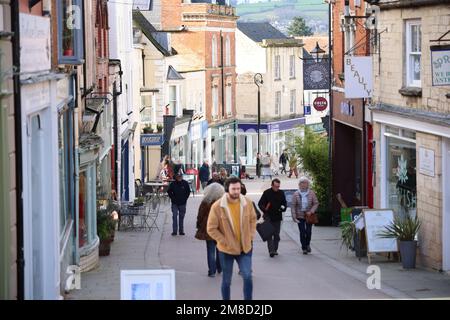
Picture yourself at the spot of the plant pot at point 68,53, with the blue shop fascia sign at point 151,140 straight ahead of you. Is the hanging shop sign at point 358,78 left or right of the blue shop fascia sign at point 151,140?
right

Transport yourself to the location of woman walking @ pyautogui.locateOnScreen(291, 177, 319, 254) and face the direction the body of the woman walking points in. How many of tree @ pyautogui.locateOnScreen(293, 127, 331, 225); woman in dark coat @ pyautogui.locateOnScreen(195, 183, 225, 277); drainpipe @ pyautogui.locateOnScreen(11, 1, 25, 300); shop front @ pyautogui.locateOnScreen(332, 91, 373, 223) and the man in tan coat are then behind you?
2

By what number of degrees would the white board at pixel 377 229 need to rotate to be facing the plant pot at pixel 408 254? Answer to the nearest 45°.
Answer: approximately 45° to its left

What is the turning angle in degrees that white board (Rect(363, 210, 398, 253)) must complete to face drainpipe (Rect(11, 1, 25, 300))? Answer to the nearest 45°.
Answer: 0° — it already faces it

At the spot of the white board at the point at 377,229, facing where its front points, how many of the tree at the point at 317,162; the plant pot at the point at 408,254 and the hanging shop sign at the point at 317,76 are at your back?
2

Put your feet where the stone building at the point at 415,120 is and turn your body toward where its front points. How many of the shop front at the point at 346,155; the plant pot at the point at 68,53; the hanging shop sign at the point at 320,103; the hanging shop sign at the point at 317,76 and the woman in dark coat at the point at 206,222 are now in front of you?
2

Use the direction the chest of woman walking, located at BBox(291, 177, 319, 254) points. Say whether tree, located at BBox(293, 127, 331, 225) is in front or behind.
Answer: behind

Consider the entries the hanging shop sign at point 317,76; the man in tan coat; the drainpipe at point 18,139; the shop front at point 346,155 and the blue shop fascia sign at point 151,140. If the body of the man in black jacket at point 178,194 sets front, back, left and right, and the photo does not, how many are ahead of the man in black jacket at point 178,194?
2

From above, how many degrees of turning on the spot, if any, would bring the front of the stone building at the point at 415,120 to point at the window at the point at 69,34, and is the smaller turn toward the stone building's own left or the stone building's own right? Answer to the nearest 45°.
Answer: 0° — it already faces it

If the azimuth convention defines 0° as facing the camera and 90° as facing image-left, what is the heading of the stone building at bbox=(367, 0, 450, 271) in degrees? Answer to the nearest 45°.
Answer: approximately 45°

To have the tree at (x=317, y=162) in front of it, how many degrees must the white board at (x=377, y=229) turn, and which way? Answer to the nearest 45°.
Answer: approximately 180°
